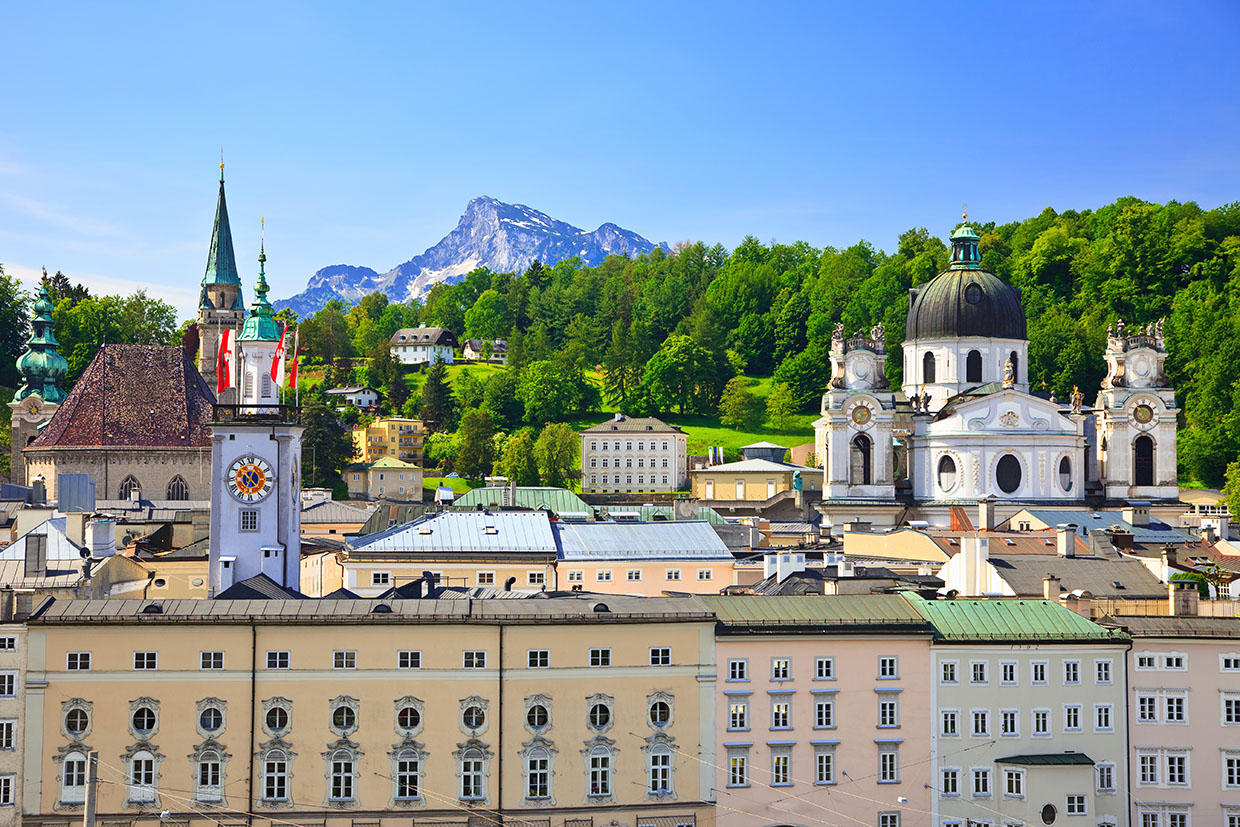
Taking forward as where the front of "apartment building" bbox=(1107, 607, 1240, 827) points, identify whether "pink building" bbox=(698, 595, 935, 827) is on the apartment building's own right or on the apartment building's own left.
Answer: on the apartment building's own right

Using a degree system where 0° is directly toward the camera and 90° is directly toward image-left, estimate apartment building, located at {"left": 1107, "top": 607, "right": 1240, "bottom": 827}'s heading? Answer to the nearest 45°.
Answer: approximately 0°

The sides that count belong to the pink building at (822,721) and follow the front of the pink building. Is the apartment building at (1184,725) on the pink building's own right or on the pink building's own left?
on the pink building's own left

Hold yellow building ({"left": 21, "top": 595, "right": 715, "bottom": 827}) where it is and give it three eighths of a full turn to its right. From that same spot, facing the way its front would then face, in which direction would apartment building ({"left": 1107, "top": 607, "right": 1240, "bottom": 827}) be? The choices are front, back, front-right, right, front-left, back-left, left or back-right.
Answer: back-right

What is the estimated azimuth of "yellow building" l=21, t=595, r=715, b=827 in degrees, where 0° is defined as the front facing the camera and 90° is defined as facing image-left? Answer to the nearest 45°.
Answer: approximately 0°
